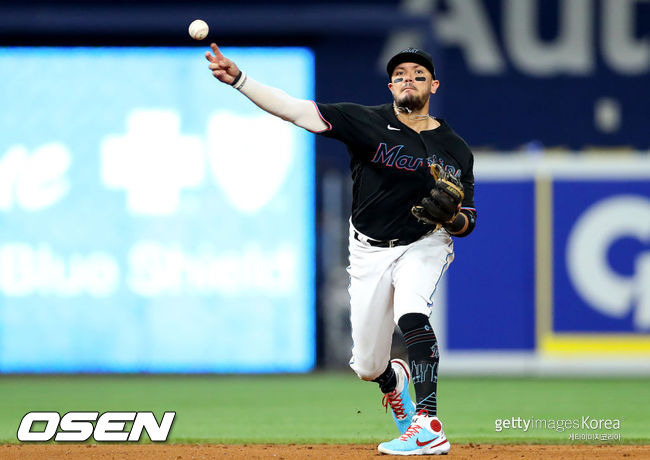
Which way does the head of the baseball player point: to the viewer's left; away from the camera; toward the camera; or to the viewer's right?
toward the camera

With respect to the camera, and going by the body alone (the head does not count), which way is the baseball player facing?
toward the camera
